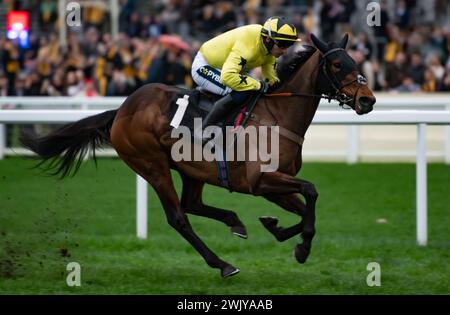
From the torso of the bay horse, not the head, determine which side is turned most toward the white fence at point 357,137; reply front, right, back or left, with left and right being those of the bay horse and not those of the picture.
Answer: left

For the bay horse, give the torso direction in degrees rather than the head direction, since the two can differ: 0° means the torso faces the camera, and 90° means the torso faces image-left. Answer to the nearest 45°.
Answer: approximately 270°
